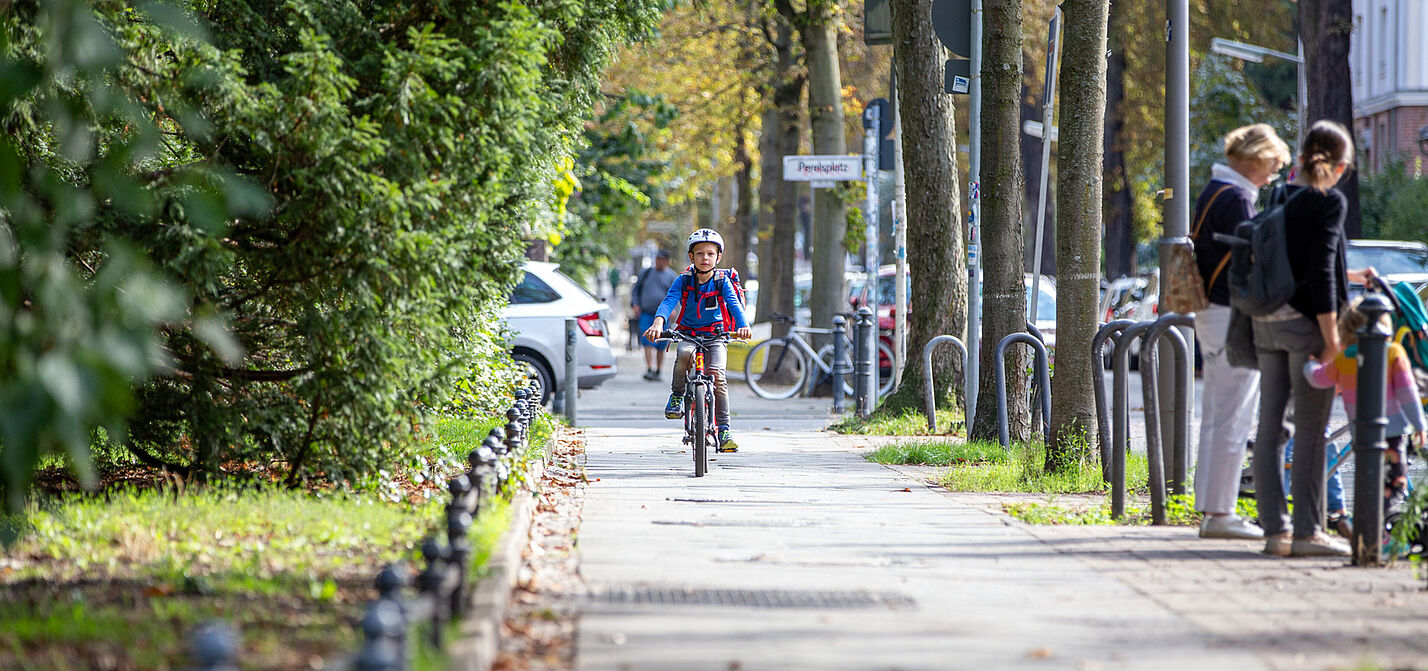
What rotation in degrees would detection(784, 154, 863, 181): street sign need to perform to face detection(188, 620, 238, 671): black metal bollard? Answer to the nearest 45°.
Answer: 0° — it already faces it

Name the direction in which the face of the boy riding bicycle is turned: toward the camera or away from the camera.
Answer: toward the camera

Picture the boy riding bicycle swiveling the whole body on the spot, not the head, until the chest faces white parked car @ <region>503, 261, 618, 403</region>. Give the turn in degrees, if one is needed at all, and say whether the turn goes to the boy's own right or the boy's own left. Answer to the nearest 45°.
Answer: approximately 180°

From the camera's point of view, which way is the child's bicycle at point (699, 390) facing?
toward the camera

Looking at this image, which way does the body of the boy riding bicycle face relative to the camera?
toward the camera

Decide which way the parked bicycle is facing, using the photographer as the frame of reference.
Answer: facing to the left of the viewer

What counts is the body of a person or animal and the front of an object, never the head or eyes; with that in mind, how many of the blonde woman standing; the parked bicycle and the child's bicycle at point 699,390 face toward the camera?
1

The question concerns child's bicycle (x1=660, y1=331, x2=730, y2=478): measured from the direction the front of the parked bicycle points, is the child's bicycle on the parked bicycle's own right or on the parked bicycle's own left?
on the parked bicycle's own left

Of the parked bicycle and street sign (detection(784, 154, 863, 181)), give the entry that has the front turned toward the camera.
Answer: the street sign

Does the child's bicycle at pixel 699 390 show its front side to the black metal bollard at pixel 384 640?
yes

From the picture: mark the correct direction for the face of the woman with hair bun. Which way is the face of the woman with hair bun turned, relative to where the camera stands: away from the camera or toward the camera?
away from the camera

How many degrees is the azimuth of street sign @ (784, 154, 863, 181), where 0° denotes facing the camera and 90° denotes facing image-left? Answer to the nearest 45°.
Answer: approximately 0°

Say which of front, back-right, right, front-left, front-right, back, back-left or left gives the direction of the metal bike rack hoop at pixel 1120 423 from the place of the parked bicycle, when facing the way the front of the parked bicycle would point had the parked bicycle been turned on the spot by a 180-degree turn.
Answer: right

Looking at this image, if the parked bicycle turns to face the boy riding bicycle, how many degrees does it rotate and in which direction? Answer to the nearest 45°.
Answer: approximately 90° to its left

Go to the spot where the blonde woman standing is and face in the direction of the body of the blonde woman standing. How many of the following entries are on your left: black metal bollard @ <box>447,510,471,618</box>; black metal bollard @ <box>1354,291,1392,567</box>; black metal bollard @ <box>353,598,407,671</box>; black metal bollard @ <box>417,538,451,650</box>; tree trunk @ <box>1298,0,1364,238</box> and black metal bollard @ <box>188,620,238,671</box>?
1
